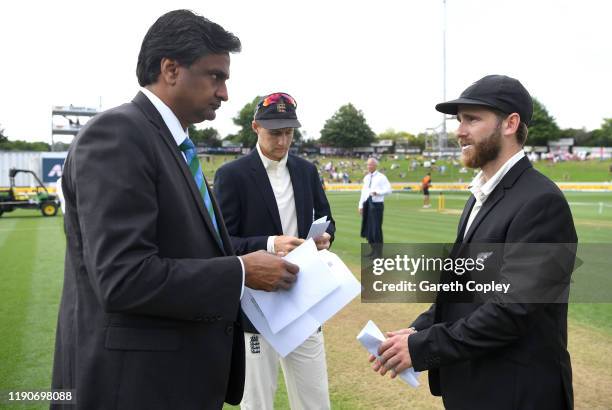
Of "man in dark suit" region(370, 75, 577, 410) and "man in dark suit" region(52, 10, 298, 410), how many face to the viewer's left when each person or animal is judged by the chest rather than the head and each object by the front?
1

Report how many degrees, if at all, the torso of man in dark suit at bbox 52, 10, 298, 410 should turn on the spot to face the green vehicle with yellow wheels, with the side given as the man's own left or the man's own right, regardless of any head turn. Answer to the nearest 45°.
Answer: approximately 90° to the man's own left

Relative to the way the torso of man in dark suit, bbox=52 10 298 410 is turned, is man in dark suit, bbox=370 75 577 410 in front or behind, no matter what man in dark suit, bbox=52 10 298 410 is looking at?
in front

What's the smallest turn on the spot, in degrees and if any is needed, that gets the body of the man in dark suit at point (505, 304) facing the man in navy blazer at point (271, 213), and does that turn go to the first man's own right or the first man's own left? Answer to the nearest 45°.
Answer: approximately 45° to the first man's own right

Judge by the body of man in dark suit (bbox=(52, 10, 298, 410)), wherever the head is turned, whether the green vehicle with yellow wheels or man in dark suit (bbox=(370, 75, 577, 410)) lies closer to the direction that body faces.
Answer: the man in dark suit

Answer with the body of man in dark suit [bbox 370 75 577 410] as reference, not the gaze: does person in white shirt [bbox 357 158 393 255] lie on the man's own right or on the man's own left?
on the man's own right

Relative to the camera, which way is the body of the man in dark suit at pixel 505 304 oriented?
to the viewer's left

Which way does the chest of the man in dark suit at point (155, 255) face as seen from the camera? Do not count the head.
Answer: to the viewer's right

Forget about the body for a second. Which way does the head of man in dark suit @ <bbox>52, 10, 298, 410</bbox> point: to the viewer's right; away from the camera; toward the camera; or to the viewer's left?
to the viewer's right

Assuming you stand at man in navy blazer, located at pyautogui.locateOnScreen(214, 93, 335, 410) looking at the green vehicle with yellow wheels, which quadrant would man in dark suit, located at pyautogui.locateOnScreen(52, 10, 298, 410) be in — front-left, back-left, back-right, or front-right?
back-left

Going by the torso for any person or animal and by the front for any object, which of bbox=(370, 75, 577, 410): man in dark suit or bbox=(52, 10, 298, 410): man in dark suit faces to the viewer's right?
bbox=(52, 10, 298, 410): man in dark suit
